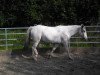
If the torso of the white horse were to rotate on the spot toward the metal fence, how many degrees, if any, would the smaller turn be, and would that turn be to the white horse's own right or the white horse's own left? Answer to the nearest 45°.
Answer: approximately 135° to the white horse's own left

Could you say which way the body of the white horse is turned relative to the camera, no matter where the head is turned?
to the viewer's right
